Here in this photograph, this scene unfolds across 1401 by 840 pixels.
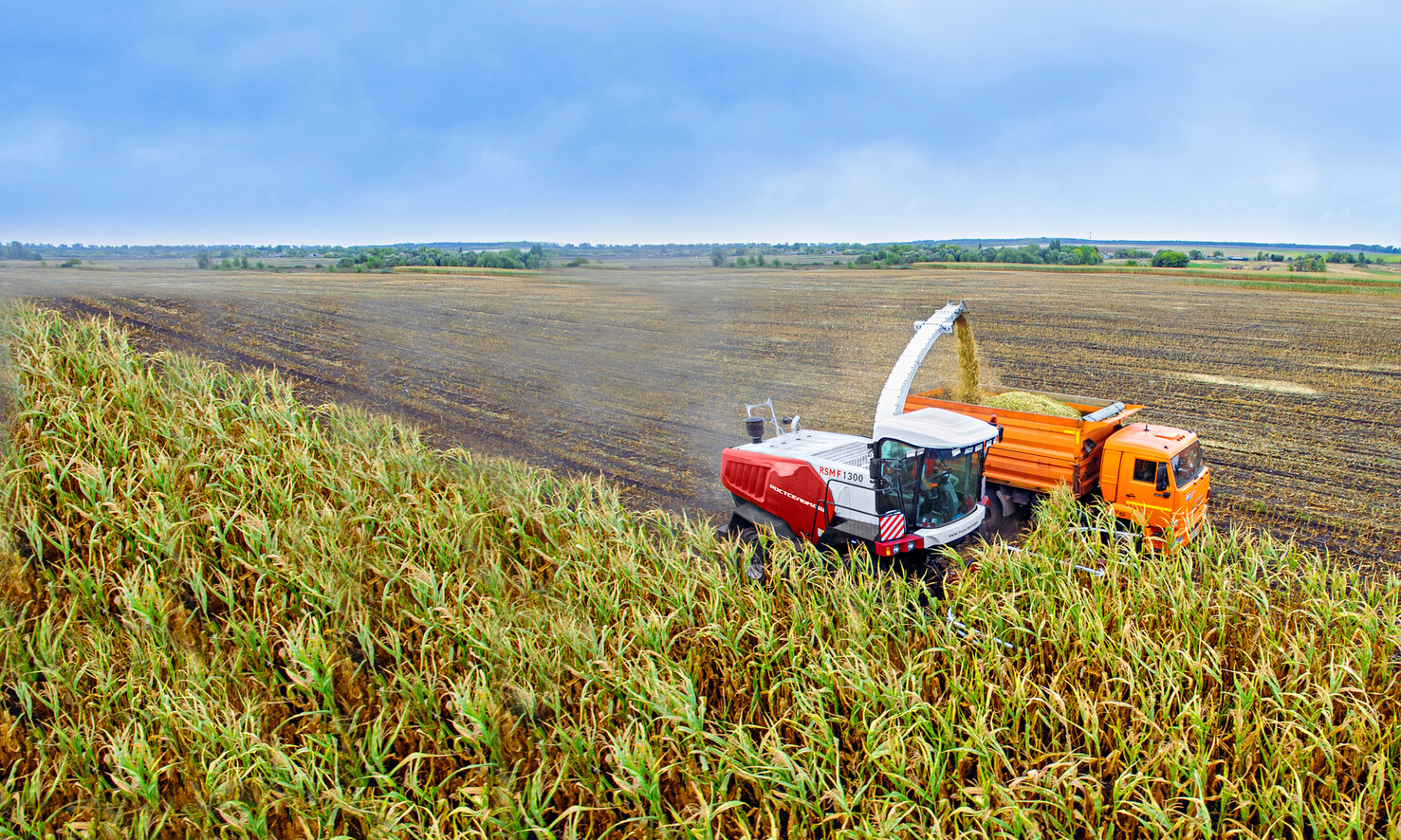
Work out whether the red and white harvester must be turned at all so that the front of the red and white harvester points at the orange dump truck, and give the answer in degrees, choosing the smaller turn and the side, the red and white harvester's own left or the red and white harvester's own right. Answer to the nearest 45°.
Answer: approximately 90° to the red and white harvester's own left

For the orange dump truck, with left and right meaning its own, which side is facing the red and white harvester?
right

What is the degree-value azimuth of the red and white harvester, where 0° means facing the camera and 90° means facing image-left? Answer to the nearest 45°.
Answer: approximately 315°

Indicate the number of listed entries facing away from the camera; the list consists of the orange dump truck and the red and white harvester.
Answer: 0
